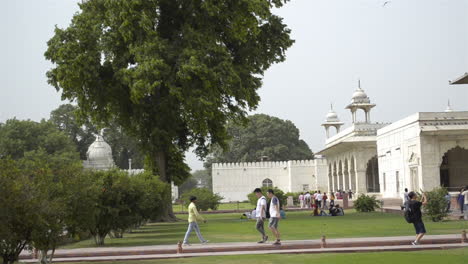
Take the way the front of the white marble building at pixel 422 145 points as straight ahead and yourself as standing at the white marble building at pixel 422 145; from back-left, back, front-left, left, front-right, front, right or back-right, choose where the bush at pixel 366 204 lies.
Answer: front-right

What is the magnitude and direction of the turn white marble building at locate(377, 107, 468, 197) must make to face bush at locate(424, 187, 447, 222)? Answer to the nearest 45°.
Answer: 0° — it already faces it

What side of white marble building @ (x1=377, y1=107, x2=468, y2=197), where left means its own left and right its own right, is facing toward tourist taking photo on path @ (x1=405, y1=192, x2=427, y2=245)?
front

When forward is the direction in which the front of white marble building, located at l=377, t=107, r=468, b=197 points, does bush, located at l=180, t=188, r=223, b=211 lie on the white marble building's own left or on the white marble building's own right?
on the white marble building's own right

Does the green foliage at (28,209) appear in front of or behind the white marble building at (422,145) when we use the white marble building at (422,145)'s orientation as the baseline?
in front

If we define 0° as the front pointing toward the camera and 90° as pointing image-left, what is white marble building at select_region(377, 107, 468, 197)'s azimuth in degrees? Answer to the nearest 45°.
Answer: approximately 0°

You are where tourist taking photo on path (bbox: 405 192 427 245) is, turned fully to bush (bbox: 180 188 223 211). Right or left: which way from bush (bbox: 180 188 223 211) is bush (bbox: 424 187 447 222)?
right
